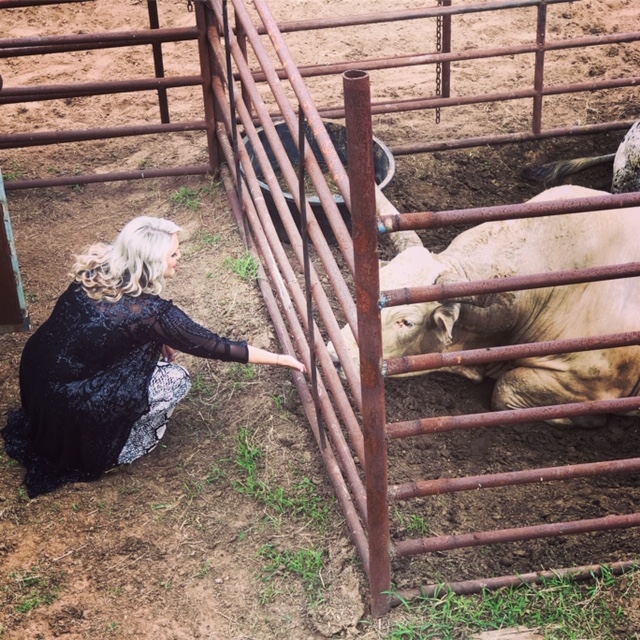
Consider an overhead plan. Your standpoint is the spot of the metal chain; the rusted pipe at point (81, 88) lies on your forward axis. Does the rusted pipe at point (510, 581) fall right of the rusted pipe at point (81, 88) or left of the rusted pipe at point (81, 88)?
left

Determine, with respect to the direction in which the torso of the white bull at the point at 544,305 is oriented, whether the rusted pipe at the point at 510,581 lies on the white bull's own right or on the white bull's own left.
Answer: on the white bull's own left

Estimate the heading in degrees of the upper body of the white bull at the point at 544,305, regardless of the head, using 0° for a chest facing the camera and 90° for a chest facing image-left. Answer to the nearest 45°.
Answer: approximately 90°

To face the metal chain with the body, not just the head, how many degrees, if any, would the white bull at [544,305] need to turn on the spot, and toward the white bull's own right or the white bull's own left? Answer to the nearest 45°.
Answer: approximately 90° to the white bull's own right

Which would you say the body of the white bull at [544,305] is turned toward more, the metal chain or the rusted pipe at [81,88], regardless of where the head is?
the rusted pipe

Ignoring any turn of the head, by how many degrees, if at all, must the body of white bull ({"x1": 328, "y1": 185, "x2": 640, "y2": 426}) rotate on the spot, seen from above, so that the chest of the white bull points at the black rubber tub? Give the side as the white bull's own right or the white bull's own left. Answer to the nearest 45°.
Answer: approximately 45° to the white bull's own right

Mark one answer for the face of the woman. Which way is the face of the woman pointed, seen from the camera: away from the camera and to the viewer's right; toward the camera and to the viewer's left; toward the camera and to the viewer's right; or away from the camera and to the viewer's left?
away from the camera and to the viewer's right

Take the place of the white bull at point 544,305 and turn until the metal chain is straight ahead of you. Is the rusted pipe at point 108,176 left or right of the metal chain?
left
